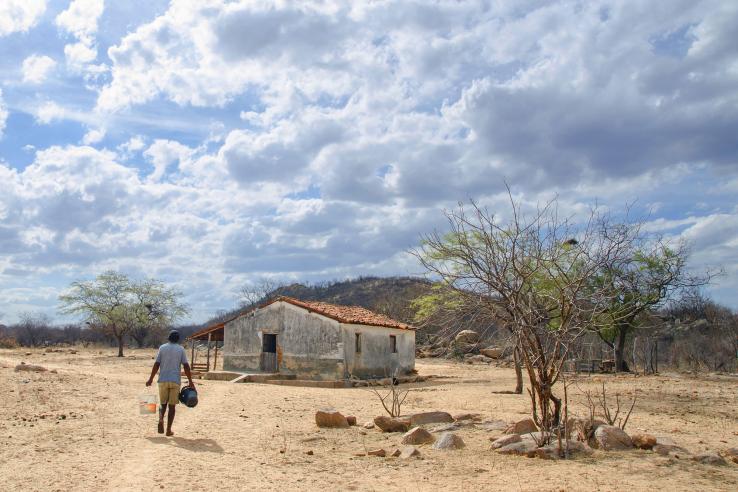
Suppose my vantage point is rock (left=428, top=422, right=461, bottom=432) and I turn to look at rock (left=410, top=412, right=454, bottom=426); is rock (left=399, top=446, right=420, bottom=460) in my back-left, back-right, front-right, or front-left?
back-left

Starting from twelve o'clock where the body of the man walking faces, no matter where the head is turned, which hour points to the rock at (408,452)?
The rock is roughly at 4 o'clock from the man walking.

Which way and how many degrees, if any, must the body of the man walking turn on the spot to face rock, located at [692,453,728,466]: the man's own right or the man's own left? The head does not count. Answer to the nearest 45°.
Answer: approximately 135° to the man's own right

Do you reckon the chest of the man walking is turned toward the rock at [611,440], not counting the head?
no

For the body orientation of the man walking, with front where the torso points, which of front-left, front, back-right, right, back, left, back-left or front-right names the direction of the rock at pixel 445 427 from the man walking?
right

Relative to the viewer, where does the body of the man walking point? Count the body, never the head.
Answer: away from the camera

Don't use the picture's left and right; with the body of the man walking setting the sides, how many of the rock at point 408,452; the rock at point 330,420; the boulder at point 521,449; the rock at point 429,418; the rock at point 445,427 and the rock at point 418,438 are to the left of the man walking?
0

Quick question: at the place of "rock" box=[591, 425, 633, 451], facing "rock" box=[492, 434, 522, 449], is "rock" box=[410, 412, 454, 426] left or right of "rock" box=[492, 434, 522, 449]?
right

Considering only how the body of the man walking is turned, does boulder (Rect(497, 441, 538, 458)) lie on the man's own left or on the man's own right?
on the man's own right

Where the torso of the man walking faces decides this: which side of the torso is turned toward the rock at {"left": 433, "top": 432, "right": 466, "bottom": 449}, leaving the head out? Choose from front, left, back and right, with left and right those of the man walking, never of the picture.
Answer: right

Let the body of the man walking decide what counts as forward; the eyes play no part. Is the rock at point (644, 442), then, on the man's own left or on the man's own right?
on the man's own right

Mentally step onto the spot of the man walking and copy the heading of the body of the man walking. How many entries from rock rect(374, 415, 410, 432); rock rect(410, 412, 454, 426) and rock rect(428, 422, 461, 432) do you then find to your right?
3

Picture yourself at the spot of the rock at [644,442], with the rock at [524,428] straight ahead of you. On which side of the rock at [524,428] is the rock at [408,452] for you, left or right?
left

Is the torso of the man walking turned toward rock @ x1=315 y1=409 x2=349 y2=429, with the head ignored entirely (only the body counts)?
no

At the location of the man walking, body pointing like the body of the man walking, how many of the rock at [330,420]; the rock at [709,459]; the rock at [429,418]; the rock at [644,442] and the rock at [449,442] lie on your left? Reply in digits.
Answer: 0

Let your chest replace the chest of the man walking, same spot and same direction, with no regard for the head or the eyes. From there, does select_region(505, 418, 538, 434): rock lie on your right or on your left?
on your right

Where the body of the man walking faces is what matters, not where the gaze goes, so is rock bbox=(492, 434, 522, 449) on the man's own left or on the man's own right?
on the man's own right

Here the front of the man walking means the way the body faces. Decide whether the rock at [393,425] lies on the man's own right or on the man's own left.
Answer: on the man's own right
